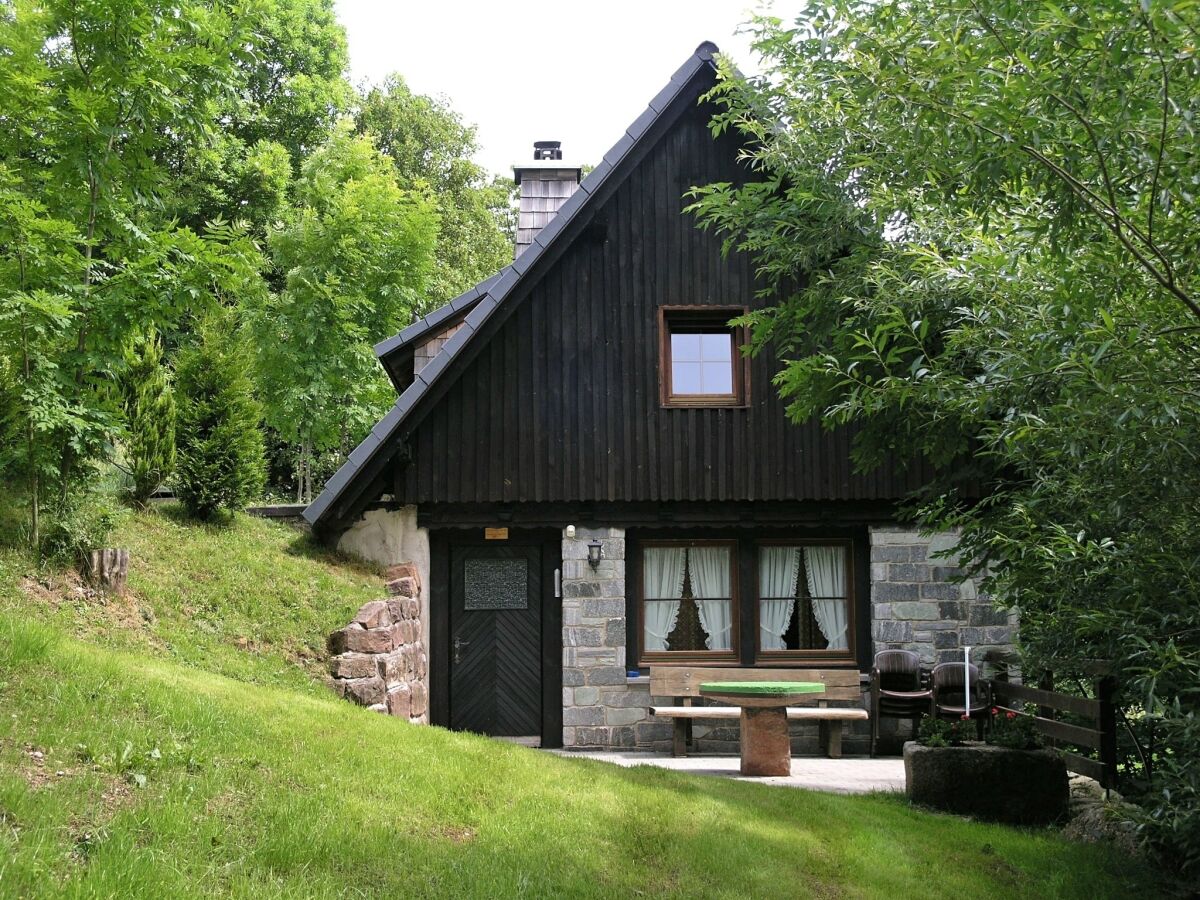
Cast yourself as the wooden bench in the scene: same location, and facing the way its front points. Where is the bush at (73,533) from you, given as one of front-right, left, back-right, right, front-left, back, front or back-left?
front-right

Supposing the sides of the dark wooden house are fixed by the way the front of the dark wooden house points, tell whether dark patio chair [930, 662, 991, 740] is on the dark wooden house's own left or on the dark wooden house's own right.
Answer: on the dark wooden house's own left

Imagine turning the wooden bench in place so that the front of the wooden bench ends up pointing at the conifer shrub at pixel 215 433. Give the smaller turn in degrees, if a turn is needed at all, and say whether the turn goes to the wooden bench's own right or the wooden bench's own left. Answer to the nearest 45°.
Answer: approximately 90° to the wooden bench's own right

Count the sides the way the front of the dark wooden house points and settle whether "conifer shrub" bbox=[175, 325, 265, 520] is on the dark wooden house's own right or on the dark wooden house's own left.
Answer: on the dark wooden house's own right

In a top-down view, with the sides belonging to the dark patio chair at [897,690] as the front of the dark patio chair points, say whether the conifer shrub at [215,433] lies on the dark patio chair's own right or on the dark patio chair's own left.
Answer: on the dark patio chair's own right

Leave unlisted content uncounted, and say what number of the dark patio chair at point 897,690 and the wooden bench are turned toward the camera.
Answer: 2

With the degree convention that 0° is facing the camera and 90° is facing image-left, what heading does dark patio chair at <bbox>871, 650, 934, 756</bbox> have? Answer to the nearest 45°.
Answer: approximately 0°

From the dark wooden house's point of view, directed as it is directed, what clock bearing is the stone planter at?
The stone planter is roughly at 11 o'clock from the dark wooden house.
